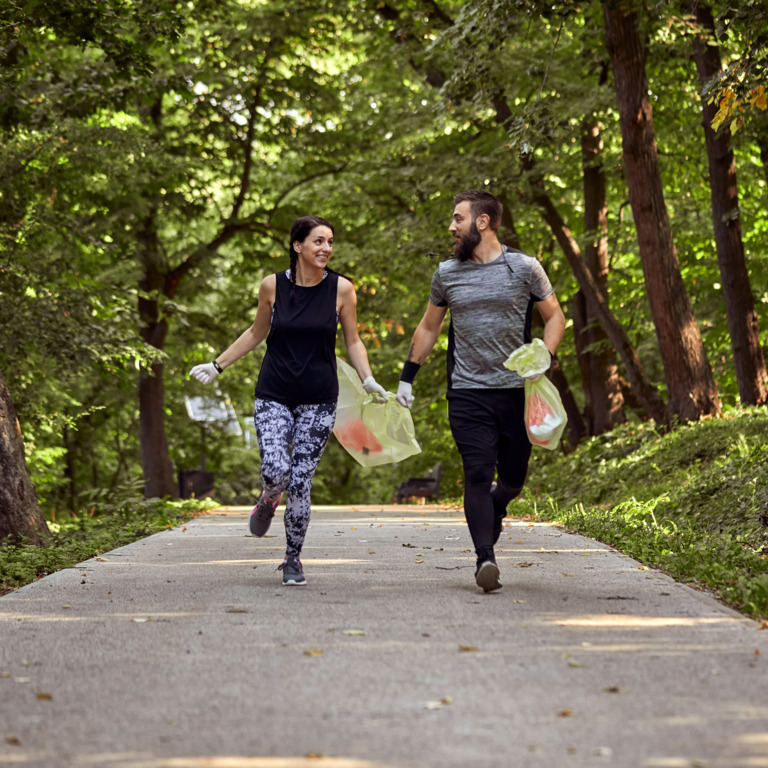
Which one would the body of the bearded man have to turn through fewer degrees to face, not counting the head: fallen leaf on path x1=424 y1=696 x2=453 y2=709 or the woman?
the fallen leaf on path

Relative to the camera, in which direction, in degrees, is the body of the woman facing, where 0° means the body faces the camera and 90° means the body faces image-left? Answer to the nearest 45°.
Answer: approximately 0°

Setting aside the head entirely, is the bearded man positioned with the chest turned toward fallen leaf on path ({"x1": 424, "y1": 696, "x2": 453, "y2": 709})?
yes

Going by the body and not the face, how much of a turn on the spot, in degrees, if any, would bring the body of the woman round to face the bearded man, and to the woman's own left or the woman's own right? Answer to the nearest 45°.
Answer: approximately 90° to the woman's own left

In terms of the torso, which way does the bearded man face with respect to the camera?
toward the camera

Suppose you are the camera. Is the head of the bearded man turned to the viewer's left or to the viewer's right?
to the viewer's left

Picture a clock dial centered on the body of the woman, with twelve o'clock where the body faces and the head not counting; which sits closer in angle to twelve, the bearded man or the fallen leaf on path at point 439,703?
the fallen leaf on path

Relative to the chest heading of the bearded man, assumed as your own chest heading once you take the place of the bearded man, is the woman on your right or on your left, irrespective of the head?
on your right

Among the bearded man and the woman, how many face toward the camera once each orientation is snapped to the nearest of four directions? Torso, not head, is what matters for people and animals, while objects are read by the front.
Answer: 2

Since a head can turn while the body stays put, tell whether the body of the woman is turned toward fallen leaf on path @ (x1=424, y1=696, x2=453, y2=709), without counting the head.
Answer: yes
